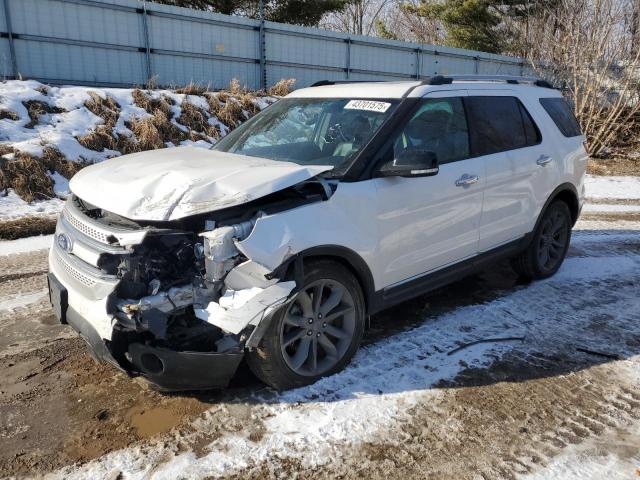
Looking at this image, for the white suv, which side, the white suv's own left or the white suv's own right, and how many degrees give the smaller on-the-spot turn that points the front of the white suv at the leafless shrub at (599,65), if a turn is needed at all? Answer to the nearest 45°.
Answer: approximately 180°

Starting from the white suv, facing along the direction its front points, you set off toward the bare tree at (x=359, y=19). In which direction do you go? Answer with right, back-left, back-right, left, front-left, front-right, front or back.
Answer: back-right

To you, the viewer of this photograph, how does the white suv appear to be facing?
facing the viewer and to the left of the viewer

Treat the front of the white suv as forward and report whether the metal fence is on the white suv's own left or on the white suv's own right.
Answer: on the white suv's own right
